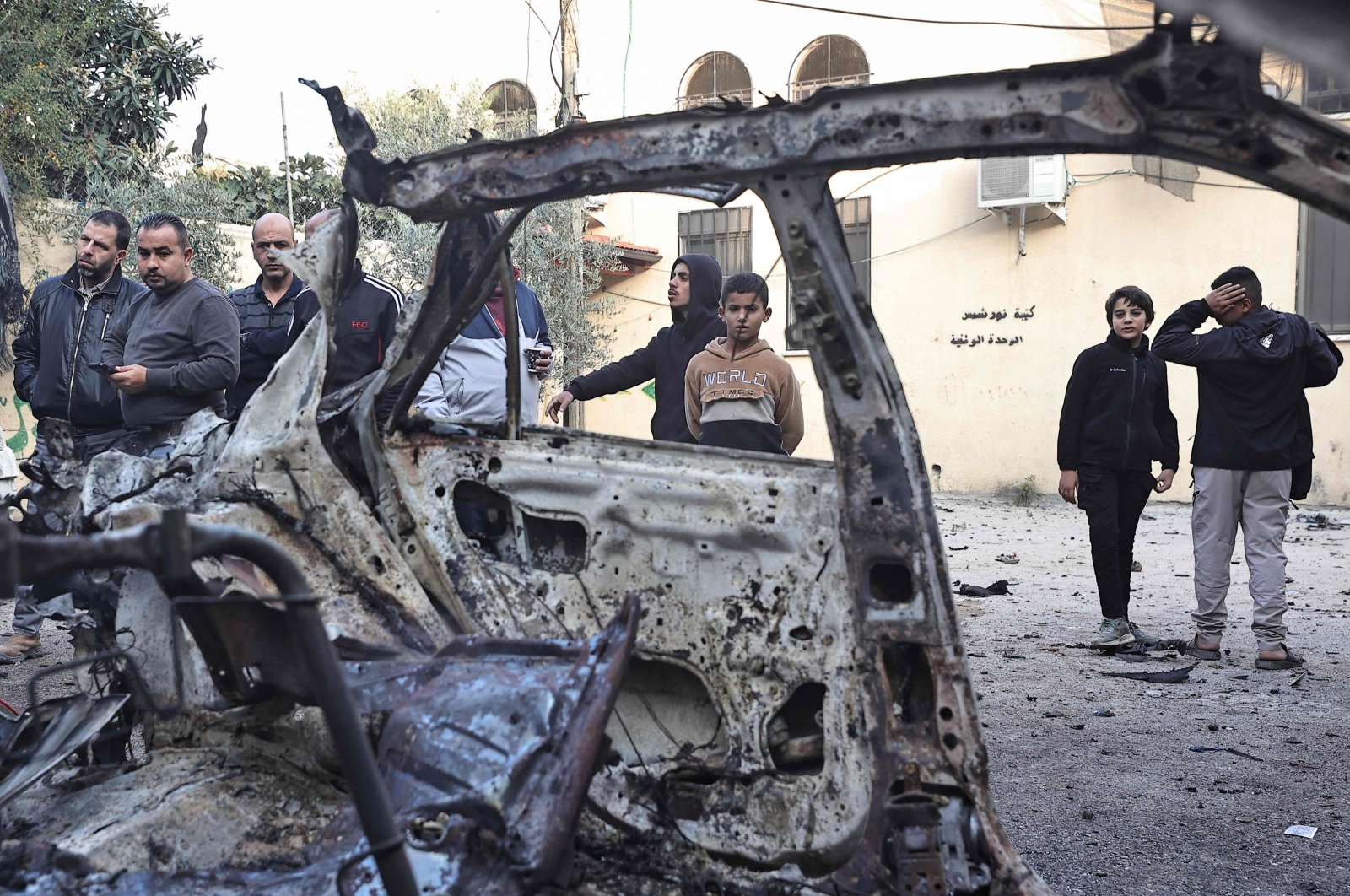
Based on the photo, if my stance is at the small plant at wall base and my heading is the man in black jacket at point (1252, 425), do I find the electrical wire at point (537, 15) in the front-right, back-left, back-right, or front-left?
back-right

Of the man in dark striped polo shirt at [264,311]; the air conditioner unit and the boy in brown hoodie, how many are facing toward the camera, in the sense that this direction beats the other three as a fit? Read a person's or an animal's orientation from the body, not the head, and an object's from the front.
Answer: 3

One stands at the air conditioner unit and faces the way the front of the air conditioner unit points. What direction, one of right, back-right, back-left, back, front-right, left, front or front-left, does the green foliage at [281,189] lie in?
right

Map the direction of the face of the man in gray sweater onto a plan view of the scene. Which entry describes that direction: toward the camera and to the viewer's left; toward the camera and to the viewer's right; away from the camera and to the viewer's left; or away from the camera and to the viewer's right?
toward the camera and to the viewer's left

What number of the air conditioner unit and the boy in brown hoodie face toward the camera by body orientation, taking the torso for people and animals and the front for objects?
2

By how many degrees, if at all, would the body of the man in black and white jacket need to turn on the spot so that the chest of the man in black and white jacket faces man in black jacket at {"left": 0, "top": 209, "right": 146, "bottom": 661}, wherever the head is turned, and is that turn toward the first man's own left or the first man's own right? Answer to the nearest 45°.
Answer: approximately 90° to the first man's own right

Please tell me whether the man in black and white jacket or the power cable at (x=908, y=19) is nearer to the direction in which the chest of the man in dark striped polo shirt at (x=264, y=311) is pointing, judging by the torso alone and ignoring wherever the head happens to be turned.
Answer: the man in black and white jacket
